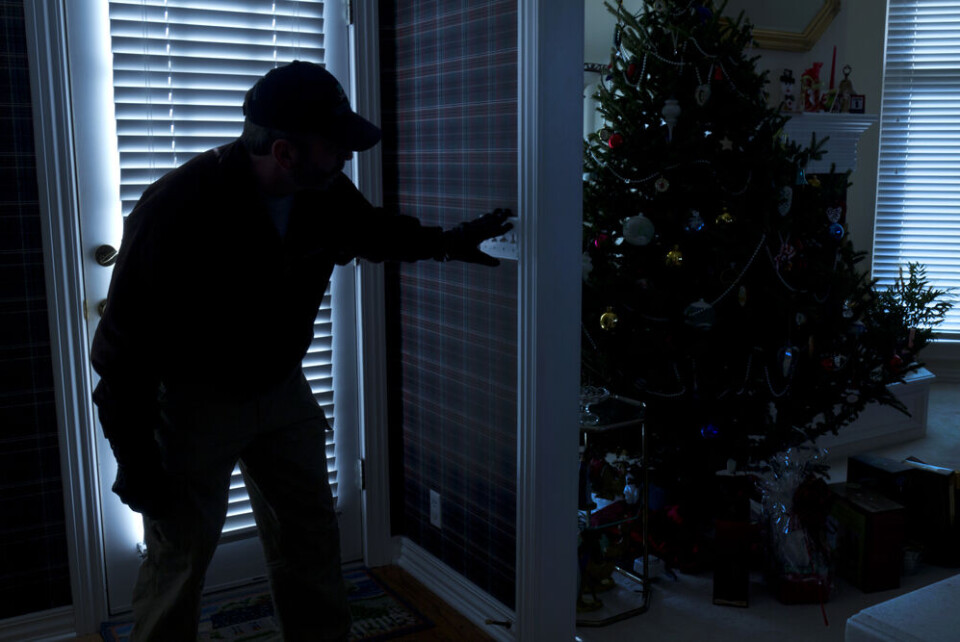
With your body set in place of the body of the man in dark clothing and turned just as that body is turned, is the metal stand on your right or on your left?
on your left

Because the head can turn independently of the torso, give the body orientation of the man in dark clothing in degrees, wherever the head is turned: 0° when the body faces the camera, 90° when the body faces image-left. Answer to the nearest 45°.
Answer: approximately 315°

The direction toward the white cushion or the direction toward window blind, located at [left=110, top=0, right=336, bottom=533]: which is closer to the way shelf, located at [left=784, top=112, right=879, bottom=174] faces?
the white cushion

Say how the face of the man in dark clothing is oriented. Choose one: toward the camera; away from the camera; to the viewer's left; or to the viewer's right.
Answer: to the viewer's right

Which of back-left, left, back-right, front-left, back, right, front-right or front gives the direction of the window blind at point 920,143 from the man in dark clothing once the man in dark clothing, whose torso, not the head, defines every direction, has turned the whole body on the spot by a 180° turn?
right

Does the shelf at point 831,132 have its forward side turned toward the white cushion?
yes

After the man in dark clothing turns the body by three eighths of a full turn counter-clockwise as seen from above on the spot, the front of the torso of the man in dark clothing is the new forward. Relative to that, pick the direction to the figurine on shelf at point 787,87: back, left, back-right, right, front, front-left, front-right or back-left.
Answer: front-right

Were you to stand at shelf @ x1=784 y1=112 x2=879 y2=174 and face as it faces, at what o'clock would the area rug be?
The area rug is roughly at 1 o'clock from the shelf.

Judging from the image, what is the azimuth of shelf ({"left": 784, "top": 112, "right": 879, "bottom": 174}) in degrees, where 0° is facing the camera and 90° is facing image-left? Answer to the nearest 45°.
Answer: approximately 0°

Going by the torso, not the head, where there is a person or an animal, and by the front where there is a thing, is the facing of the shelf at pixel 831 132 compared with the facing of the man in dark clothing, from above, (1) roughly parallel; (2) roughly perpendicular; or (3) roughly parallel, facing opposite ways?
roughly perpendicular
